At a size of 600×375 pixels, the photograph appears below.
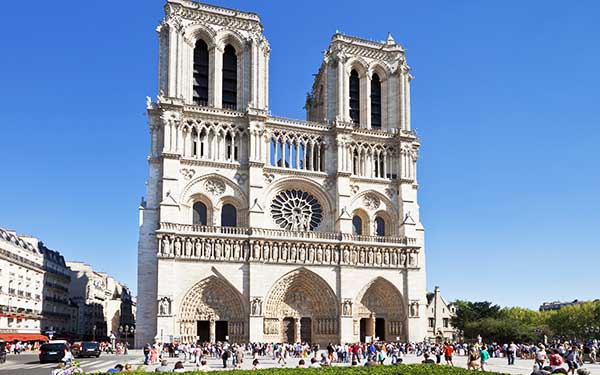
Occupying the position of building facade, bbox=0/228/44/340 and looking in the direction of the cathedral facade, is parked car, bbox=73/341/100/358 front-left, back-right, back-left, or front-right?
front-right

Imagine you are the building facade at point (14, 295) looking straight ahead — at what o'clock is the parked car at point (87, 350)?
The parked car is roughly at 1 o'clock from the building facade.

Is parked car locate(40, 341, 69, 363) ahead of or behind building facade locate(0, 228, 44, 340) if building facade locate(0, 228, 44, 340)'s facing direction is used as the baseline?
ahead

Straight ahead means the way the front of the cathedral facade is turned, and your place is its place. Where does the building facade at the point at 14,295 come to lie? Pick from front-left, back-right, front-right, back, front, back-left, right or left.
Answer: right

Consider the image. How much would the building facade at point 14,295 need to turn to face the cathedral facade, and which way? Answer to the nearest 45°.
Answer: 0° — it already faces it

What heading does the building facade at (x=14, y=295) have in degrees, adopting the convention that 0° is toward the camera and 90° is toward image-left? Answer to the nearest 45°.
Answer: approximately 315°

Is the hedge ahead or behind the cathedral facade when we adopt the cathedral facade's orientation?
ahead

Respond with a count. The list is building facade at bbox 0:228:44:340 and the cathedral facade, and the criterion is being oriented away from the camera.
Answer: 0

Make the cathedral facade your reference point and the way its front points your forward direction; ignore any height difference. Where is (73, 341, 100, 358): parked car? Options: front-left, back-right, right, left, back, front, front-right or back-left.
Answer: front-right

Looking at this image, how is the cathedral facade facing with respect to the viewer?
toward the camera
